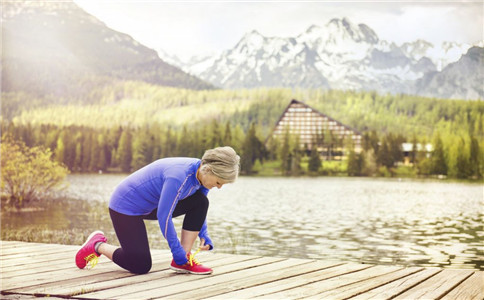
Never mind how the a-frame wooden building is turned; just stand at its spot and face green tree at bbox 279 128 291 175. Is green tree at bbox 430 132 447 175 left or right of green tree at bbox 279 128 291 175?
left

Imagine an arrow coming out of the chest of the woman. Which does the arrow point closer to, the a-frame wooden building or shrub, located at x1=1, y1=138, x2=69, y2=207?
the a-frame wooden building

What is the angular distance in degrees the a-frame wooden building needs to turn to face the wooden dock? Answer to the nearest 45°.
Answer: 0° — it already faces it

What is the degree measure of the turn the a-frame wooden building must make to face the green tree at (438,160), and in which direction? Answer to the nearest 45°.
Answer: approximately 45° to its left

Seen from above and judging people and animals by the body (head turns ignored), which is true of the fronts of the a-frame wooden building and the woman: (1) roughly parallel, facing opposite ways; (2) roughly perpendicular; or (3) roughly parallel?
roughly perpendicular

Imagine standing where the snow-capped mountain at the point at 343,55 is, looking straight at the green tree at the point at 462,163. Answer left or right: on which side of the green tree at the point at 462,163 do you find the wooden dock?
right

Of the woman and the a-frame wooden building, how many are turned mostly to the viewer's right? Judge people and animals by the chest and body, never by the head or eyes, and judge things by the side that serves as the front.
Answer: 1

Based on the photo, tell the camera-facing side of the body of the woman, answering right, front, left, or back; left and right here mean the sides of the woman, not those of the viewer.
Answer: right

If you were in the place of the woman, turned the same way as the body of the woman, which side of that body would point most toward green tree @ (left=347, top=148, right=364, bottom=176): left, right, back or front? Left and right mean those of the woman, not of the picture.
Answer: left
